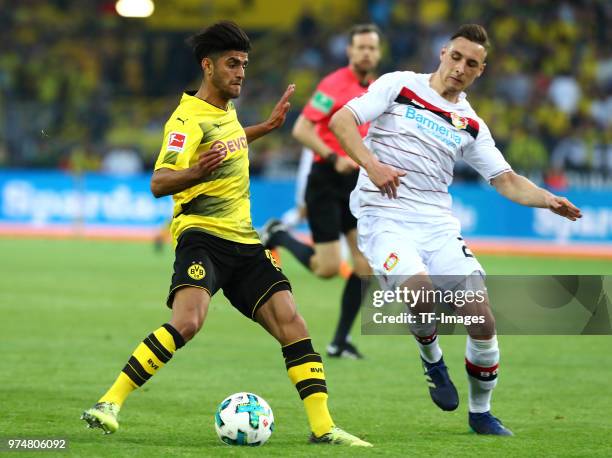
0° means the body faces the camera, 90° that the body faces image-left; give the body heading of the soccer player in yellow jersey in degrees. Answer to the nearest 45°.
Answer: approximately 315°

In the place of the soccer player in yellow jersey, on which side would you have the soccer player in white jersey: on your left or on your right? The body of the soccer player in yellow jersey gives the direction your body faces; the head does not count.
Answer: on your left
